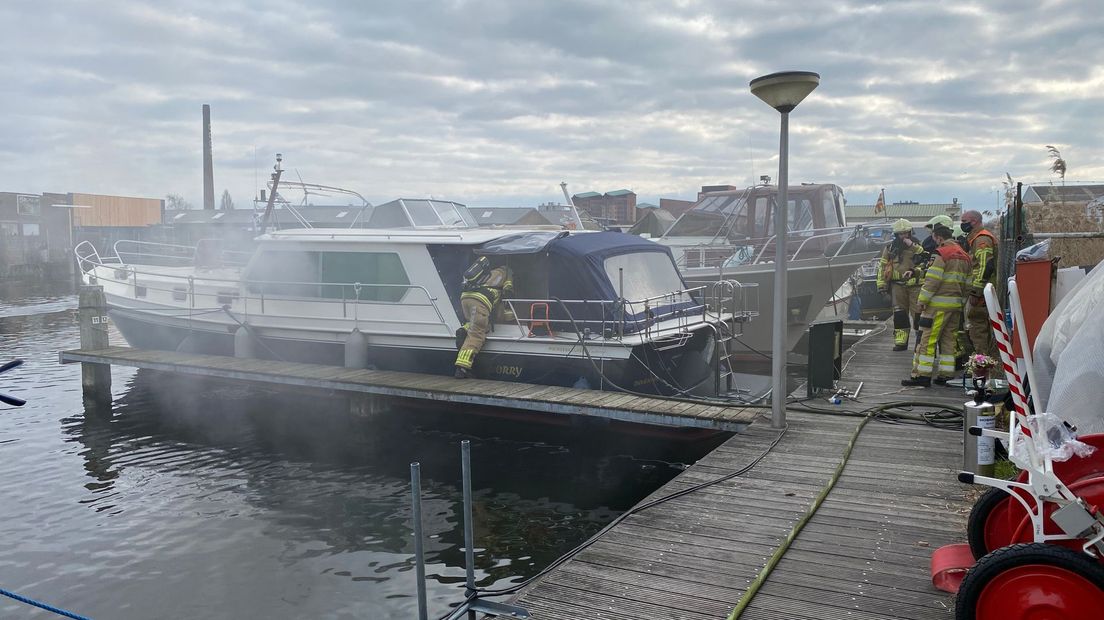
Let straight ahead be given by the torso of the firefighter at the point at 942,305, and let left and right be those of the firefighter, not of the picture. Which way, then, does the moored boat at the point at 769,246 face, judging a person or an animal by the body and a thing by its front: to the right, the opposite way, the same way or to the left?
the opposite way

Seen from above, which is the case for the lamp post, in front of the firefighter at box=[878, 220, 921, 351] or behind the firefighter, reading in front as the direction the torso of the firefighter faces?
in front

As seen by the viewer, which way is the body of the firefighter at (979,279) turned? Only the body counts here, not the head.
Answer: to the viewer's left

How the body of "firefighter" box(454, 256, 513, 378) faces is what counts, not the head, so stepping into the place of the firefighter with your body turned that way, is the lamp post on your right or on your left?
on your right

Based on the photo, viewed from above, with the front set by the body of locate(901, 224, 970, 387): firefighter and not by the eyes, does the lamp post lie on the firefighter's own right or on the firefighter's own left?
on the firefighter's own left

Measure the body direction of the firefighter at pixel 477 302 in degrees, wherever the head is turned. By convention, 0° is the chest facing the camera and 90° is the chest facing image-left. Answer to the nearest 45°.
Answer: approximately 225°

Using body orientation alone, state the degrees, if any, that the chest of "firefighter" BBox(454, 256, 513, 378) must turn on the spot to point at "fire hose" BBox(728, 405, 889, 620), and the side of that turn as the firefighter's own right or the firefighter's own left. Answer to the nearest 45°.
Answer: approximately 135° to the firefighter's own right

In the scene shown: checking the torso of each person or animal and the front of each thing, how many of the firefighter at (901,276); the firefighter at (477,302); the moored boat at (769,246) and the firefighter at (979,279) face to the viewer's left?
1
